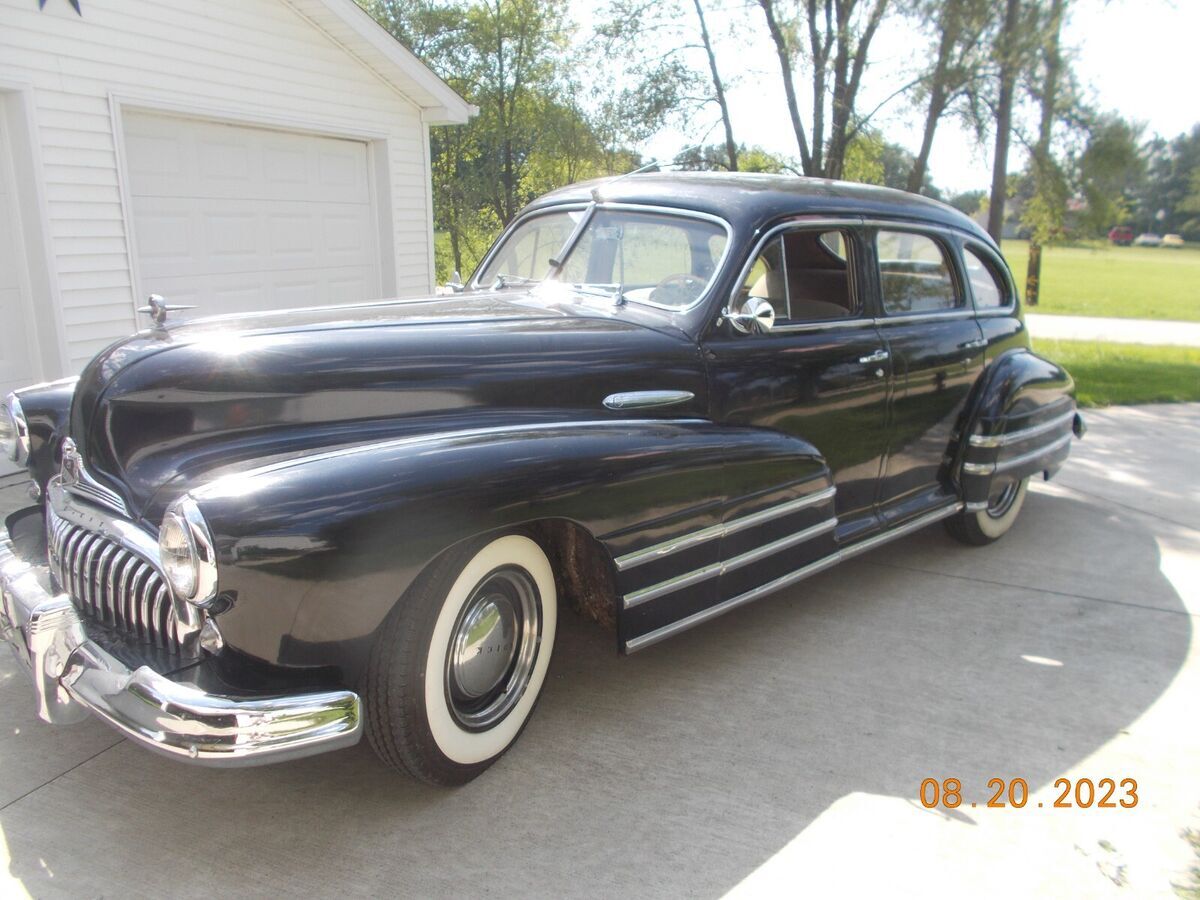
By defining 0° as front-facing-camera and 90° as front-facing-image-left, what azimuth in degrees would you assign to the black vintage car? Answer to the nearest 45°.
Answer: approximately 45°

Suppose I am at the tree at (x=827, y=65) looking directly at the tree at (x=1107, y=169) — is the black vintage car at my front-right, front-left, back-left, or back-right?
back-right

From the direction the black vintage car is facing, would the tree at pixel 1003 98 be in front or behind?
behind

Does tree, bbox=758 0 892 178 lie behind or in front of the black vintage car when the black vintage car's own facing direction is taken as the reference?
behind

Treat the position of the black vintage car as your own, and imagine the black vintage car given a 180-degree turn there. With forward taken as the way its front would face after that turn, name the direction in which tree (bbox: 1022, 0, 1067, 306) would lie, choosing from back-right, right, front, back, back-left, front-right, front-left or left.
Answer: front

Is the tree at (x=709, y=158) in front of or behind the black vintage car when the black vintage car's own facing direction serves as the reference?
behind

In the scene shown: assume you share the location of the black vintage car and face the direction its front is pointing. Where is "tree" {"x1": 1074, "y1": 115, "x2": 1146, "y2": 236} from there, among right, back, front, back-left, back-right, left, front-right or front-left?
back

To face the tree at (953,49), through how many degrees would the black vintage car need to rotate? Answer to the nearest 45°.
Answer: approximately 180°
